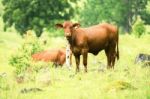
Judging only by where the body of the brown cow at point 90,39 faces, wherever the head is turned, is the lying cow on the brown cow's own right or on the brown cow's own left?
on the brown cow's own right

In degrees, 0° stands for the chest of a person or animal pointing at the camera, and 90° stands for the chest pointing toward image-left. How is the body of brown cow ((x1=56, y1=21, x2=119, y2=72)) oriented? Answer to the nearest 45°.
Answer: approximately 45°
